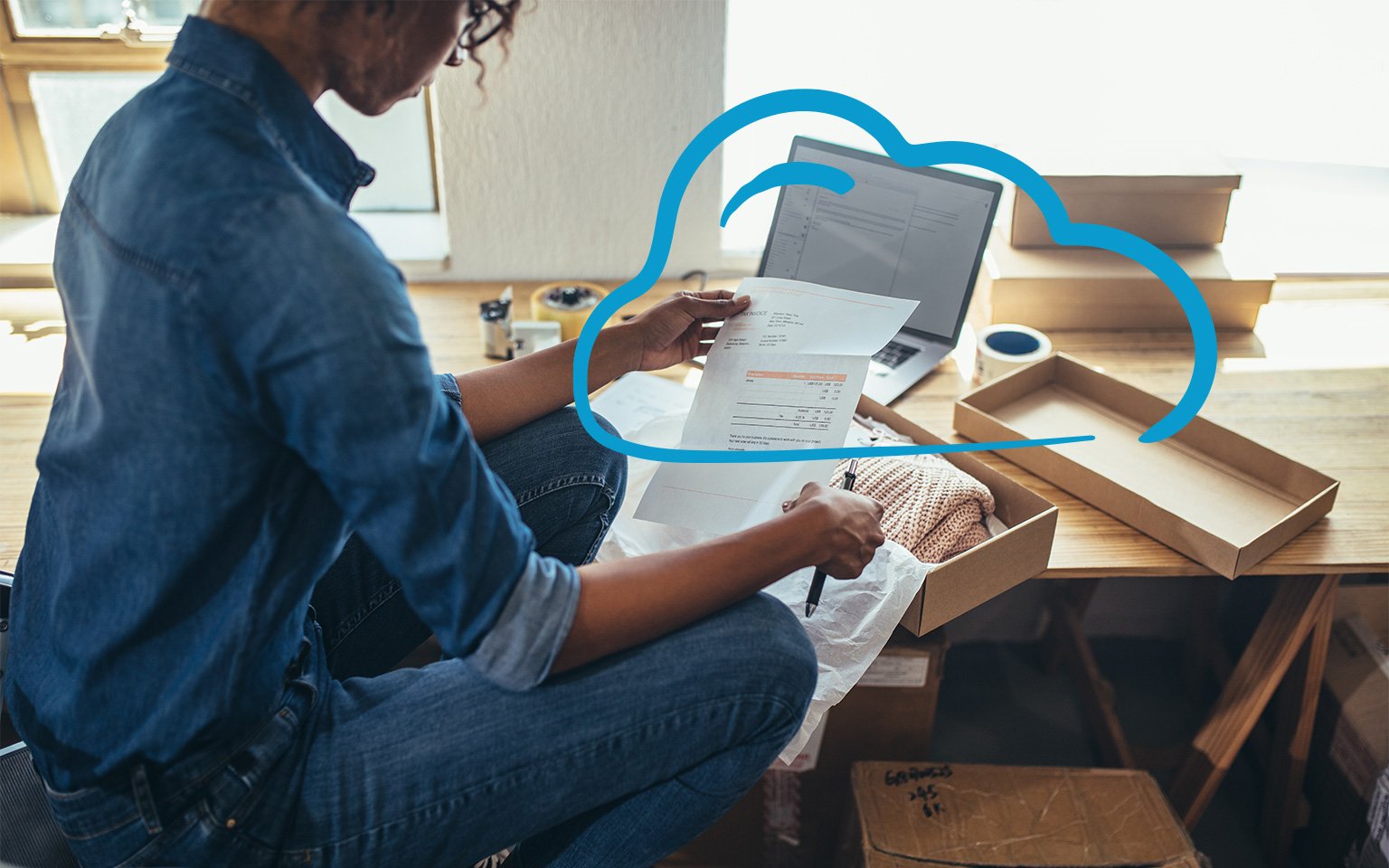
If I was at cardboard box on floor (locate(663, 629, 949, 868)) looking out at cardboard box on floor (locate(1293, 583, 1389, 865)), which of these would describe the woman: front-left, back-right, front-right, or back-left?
back-right

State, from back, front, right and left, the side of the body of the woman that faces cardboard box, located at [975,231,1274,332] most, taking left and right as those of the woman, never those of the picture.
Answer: front

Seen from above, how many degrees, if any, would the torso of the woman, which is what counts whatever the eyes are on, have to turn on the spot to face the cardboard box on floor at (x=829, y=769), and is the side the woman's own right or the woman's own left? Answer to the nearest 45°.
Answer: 0° — they already face it

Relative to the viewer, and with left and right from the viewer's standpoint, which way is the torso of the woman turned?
facing away from the viewer and to the right of the viewer

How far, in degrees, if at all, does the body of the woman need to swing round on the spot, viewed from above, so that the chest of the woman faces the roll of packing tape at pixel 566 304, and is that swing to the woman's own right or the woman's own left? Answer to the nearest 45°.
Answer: approximately 45° to the woman's own left

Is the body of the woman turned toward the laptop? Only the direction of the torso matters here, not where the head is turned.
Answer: yes

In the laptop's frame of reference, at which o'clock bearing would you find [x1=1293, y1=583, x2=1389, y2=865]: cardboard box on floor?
The cardboard box on floor is roughly at 8 o'clock from the laptop.

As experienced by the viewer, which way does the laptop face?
facing the viewer and to the left of the viewer
